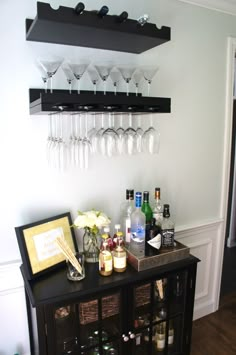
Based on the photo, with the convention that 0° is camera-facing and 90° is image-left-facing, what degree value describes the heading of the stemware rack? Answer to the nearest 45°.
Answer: approximately 315°

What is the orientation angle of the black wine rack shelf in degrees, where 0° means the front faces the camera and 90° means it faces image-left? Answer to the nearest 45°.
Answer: approximately 315°

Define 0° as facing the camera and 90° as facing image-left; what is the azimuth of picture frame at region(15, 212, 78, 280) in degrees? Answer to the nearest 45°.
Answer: approximately 315°
